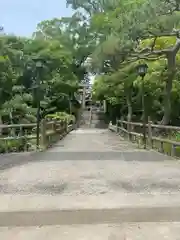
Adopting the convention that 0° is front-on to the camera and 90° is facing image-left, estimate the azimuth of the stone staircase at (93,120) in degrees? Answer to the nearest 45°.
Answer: approximately 0°

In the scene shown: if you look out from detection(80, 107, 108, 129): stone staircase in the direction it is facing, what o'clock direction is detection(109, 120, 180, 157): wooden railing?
The wooden railing is roughly at 12 o'clock from the stone staircase.

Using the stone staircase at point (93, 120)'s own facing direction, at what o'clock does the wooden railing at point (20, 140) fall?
The wooden railing is roughly at 12 o'clock from the stone staircase.
